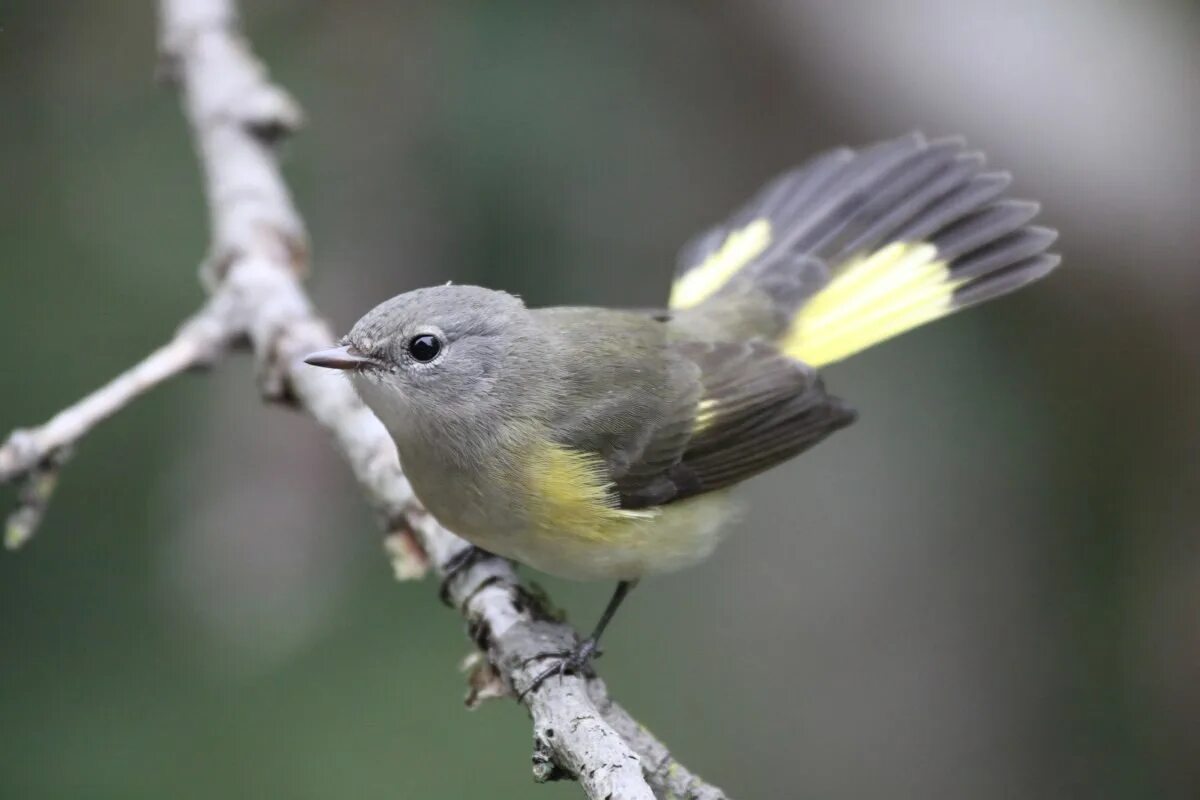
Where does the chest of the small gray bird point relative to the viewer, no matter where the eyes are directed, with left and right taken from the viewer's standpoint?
facing to the left of the viewer
